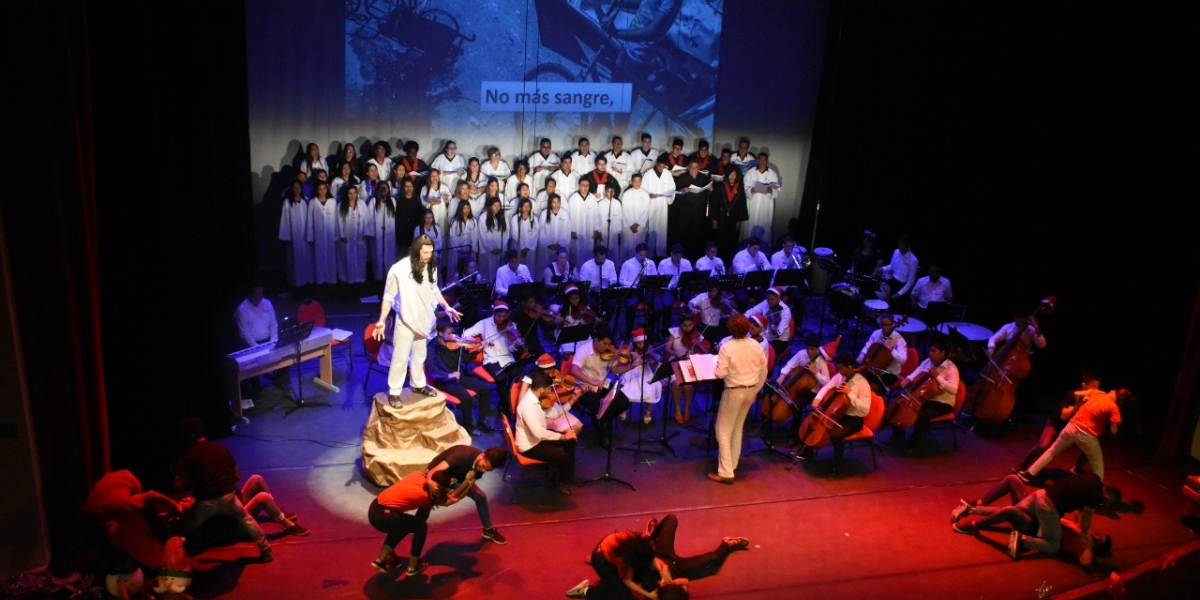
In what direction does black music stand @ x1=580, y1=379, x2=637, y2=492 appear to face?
to the viewer's left

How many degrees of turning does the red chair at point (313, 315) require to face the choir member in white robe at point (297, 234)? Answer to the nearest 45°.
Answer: approximately 135° to its left

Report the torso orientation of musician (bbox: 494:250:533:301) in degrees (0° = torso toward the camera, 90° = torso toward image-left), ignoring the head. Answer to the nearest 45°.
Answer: approximately 315°

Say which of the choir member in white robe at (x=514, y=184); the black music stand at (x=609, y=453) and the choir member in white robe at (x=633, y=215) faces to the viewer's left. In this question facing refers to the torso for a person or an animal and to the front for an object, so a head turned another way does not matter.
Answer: the black music stand

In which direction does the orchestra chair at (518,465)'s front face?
to the viewer's right

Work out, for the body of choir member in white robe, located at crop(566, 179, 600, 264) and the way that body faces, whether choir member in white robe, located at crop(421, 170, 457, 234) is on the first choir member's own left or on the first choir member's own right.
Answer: on the first choir member's own right
